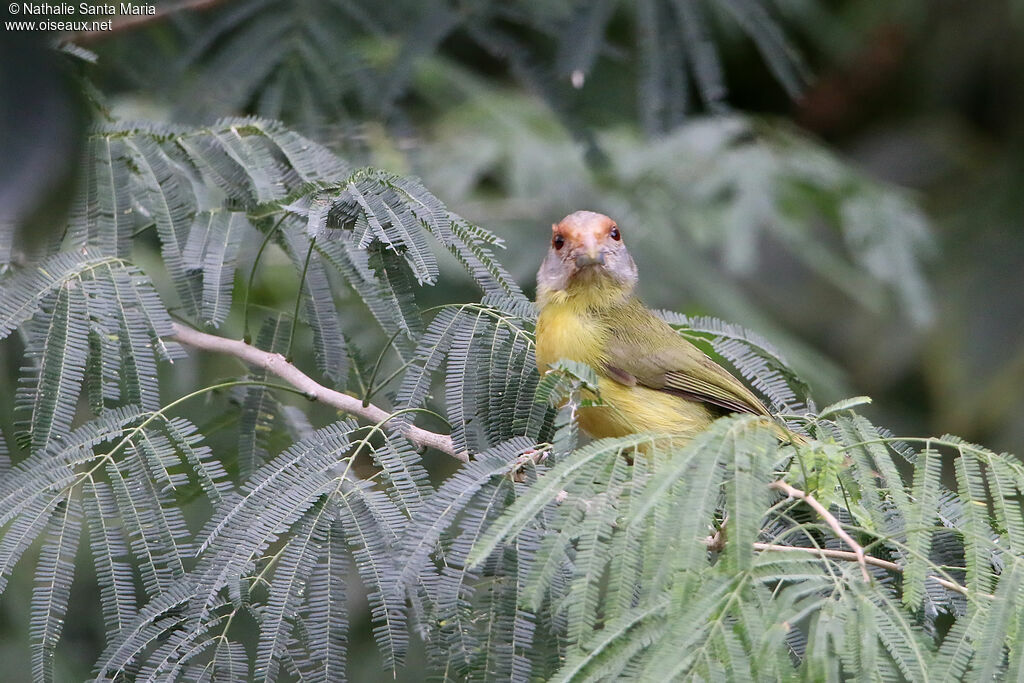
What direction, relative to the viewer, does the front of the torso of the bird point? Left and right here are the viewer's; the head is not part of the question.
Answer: facing the viewer and to the left of the viewer

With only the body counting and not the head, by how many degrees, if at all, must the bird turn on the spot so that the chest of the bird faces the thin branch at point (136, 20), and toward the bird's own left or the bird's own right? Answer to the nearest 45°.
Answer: approximately 45° to the bird's own right

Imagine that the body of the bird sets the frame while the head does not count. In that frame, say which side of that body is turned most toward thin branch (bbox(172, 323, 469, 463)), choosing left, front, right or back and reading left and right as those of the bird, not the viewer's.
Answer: front
